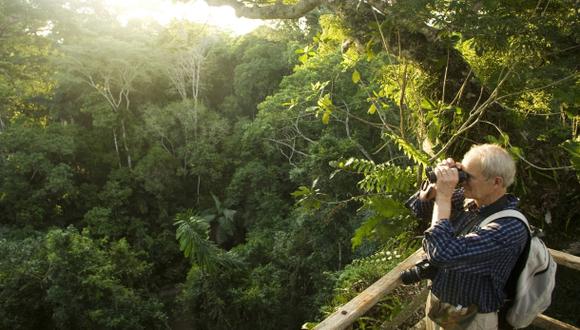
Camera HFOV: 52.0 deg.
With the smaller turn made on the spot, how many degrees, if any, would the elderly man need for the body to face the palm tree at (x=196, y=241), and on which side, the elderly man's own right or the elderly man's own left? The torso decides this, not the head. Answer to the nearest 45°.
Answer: approximately 45° to the elderly man's own right

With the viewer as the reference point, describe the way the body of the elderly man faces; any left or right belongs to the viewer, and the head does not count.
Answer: facing to the left of the viewer
